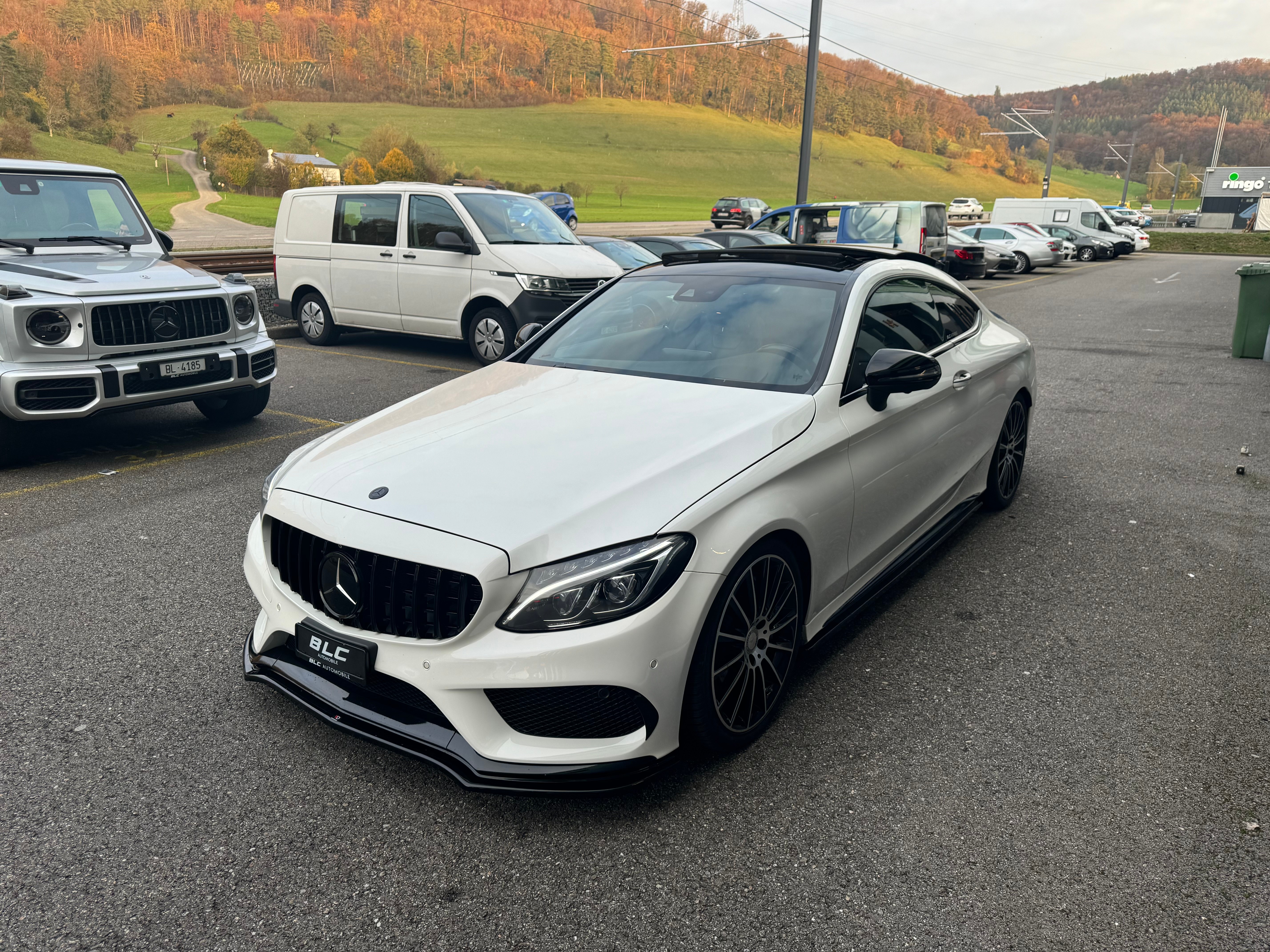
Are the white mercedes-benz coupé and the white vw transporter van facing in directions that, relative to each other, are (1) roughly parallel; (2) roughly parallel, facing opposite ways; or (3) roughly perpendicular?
roughly perpendicular

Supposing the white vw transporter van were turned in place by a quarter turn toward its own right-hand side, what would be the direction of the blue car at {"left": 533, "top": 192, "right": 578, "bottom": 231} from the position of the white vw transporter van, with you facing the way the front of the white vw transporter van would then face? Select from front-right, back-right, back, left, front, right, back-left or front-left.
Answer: back-right

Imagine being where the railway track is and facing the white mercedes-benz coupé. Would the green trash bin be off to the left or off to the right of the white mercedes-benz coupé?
left

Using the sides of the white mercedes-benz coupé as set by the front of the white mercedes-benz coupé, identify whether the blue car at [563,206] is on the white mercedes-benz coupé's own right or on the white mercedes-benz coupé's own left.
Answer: on the white mercedes-benz coupé's own right

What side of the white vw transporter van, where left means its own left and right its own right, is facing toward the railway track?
back

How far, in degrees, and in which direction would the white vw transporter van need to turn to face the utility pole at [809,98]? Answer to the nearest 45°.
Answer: approximately 90° to its left

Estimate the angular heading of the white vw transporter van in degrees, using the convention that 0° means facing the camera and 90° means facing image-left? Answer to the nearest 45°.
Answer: approximately 315°

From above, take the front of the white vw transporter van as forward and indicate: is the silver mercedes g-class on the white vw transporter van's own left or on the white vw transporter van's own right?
on the white vw transporter van's own right

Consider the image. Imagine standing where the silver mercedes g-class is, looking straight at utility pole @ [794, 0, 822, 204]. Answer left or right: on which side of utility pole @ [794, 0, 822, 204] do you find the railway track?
left

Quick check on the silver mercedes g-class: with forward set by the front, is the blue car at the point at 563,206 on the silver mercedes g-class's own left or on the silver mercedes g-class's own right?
on the silver mercedes g-class's own left

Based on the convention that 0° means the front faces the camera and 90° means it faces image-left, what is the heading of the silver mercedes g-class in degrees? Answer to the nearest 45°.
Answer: approximately 315°
